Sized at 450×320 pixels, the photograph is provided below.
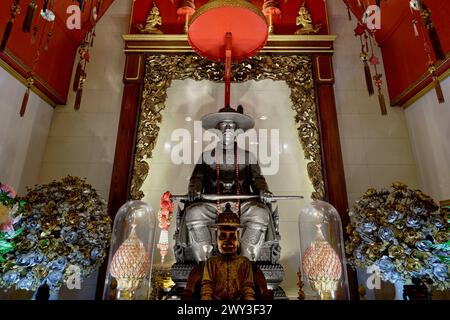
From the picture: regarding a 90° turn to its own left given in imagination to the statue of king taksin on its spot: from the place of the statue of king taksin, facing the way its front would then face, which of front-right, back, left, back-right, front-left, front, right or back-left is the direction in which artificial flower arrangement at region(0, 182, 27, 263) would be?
back-right

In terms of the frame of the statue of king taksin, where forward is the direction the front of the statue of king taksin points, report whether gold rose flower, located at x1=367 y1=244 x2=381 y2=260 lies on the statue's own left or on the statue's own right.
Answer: on the statue's own left

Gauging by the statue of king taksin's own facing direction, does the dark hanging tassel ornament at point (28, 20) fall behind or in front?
in front

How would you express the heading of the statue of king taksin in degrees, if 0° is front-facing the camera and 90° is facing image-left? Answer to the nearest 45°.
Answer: approximately 0°

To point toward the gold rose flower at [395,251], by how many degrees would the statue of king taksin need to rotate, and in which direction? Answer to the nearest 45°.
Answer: approximately 45° to its left
